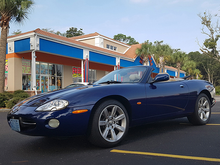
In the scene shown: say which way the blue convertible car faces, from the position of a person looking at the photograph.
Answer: facing the viewer and to the left of the viewer

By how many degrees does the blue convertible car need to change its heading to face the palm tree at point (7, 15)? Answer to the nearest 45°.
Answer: approximately 90° to its right

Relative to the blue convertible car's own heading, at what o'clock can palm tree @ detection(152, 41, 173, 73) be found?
The palm tree is roughly at 5 o'clock from the blue convertible car.

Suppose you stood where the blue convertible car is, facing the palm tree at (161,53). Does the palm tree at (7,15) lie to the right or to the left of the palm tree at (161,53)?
left
